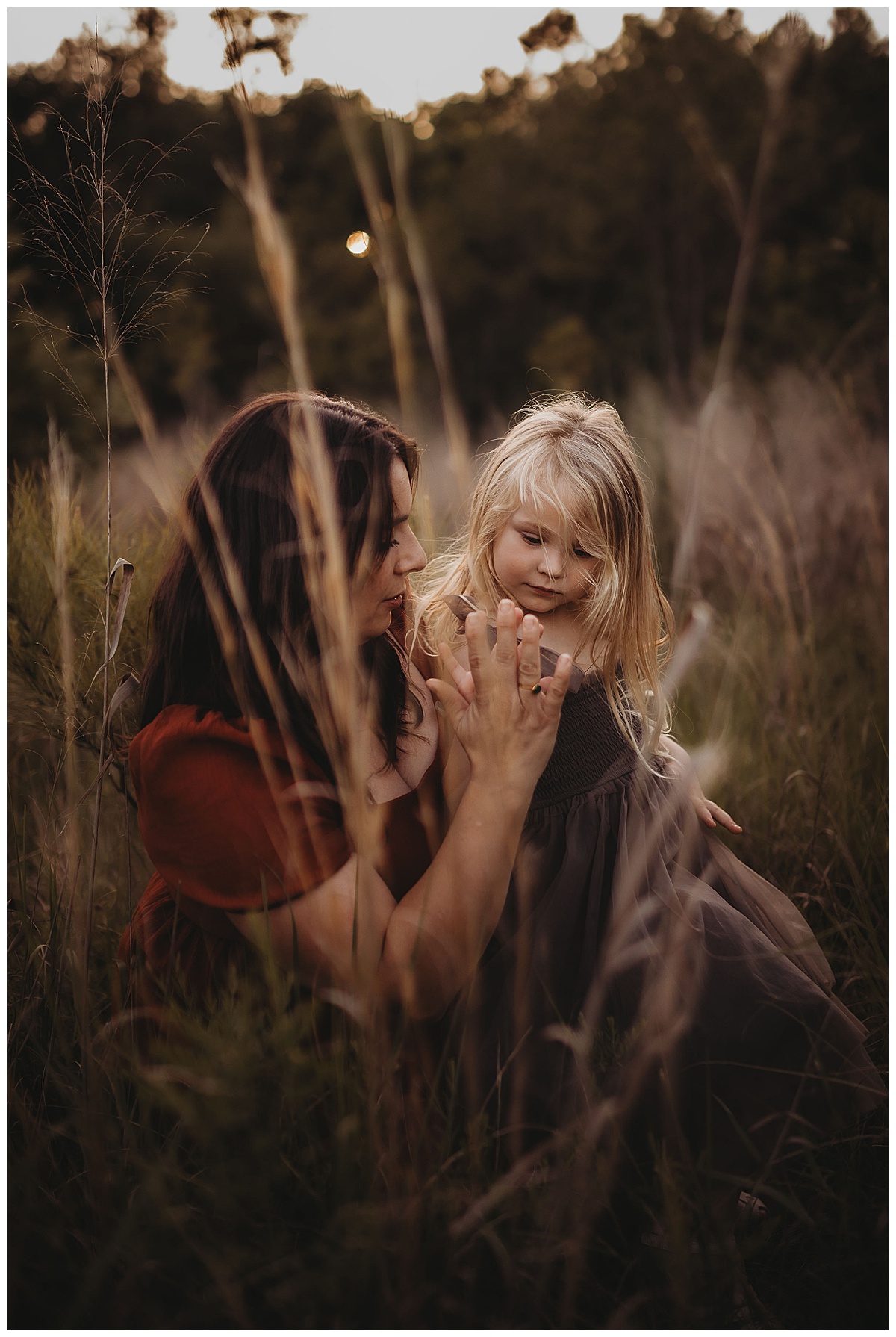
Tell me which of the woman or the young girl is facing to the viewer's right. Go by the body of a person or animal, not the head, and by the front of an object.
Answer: the woman

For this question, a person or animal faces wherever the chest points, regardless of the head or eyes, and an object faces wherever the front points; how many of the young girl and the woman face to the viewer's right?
1

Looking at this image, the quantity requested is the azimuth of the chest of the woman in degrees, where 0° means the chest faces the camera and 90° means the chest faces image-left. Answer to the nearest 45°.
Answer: approximately 270°

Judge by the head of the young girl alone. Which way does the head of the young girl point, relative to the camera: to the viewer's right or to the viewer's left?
to the viewer's left

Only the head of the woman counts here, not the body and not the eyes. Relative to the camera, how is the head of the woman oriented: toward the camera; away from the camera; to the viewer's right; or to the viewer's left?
to the viewer's right
